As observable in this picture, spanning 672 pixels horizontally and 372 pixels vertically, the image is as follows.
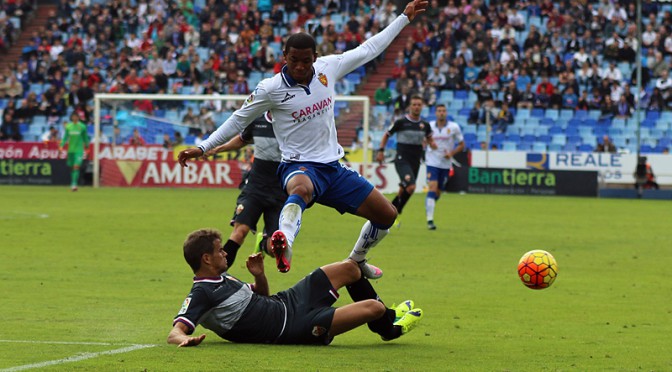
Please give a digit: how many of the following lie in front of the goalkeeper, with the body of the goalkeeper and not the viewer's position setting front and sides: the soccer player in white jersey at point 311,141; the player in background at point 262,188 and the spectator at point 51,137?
2

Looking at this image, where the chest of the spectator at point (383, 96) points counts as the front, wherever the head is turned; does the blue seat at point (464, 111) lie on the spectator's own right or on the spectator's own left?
on the spectator's own left

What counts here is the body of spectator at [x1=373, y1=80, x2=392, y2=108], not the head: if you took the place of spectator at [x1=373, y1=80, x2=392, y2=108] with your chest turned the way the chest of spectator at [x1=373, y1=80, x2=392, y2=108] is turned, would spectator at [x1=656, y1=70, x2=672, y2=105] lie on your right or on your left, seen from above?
on your left

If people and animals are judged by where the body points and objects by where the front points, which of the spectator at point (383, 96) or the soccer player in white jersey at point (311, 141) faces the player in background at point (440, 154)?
the spectator

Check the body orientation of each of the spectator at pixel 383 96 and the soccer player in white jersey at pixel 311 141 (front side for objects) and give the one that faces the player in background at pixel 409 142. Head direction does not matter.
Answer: the spectator

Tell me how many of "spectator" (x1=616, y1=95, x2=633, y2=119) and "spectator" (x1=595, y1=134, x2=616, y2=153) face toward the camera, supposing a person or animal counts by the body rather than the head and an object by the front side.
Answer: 2

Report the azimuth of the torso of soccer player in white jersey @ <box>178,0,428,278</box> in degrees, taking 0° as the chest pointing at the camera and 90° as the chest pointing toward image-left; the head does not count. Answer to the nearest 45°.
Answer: approximately 0°

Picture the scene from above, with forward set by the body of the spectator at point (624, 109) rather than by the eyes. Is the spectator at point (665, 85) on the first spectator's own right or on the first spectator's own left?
on the first spectator's own left

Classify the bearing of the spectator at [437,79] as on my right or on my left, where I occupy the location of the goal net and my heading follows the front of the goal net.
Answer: on my left

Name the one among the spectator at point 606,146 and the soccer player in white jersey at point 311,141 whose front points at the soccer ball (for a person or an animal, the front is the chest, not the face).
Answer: the spectator

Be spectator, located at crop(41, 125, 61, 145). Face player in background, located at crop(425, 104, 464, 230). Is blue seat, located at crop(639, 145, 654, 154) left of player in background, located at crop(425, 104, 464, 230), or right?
left
